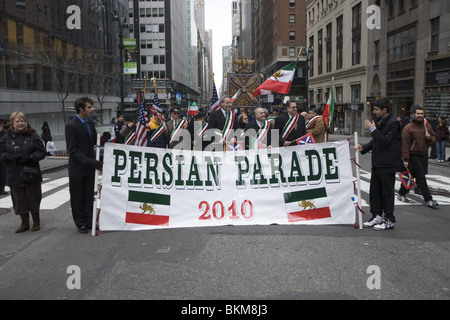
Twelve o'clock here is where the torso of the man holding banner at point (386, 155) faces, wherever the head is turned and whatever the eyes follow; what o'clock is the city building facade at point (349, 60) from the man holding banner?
The city building facade is roughly at 3 o'clock from the man holding banner.

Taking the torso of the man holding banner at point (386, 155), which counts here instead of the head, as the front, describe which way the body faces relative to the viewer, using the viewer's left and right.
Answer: facing to the left of the viewer

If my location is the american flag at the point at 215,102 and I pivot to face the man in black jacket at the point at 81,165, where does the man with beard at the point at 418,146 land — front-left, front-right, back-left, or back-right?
front-left

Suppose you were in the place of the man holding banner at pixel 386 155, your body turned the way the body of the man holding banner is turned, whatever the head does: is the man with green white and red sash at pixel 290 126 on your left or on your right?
on your right

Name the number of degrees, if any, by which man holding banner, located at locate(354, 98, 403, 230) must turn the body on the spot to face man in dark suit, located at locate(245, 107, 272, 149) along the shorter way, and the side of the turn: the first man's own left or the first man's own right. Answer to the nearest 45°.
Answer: approximately 45° to the first man's own right

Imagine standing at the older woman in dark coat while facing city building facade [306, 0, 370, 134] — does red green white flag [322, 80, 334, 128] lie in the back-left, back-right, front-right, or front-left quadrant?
front-right

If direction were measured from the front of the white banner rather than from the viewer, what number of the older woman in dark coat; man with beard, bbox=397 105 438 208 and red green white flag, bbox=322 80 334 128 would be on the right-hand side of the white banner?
1

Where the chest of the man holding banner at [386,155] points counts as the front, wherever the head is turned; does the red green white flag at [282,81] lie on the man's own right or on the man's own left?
on the man's own right

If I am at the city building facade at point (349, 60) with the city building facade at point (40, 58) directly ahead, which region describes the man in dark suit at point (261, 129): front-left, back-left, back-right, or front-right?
front-left

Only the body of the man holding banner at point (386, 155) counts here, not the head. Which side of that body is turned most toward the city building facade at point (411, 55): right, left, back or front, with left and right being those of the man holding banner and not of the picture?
right

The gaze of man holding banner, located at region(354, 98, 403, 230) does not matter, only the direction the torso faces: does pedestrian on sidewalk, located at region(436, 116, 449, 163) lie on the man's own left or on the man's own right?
on the man's own right

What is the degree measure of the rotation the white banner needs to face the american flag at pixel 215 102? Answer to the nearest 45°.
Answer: approximately 180°

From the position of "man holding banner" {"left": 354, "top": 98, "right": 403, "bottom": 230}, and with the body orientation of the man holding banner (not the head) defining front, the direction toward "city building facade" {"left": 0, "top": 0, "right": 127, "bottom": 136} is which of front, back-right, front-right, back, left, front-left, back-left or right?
front-right

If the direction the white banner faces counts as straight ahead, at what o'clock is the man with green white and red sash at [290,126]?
The man with green white and red sash is roughly at 7 o'clock from the white banner.

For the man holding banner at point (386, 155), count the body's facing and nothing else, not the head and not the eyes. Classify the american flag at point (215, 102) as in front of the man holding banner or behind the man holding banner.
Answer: in front

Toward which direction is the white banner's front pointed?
toward the camera

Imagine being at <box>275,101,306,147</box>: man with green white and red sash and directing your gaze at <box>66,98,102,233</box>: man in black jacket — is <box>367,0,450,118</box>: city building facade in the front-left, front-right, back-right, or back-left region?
back-right
